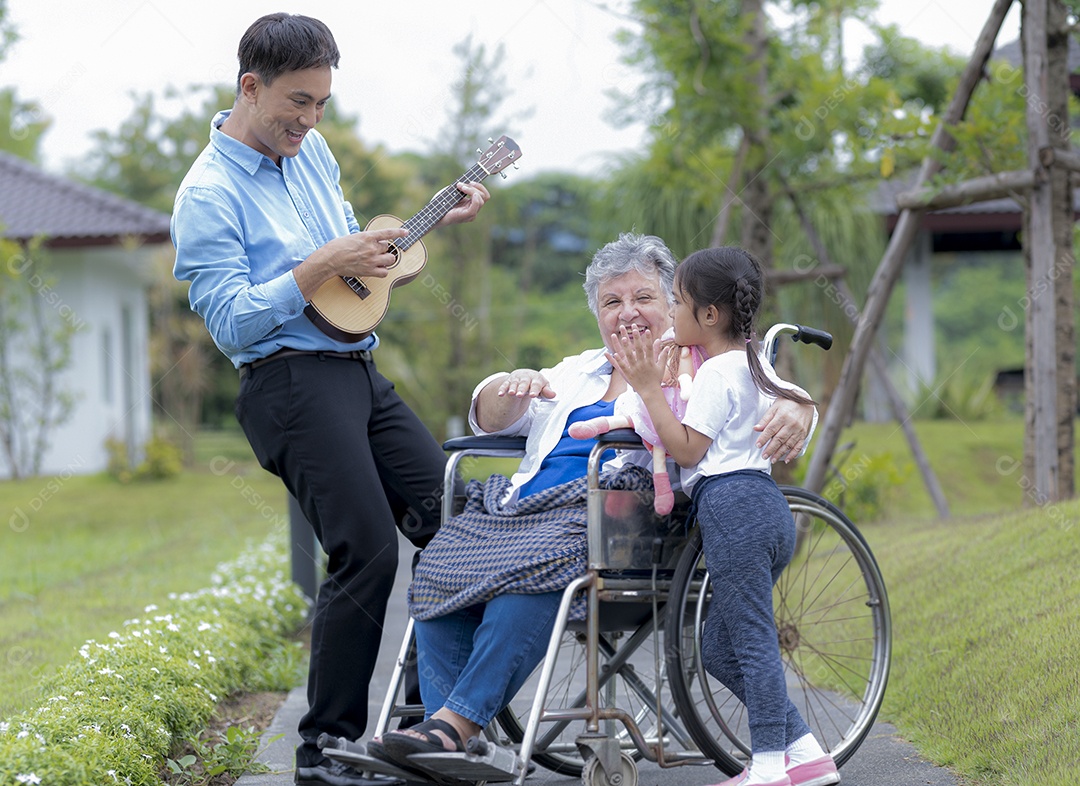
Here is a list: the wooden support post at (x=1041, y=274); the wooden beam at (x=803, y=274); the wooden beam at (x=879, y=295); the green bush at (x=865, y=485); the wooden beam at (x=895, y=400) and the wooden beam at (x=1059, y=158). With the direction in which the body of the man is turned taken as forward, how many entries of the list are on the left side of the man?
6

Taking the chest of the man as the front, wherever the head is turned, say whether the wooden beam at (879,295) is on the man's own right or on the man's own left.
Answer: on the man's own left

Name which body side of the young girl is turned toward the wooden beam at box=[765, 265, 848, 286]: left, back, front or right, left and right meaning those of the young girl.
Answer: right

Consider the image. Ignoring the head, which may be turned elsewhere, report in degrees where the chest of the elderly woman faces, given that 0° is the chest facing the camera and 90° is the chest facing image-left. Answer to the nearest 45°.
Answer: approximately 45°

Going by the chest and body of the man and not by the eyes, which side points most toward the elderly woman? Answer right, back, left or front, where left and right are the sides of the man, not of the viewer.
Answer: front

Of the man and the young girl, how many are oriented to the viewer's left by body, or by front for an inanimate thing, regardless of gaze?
1

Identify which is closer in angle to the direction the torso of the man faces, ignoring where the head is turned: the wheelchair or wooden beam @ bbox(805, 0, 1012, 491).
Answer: the wheelchair

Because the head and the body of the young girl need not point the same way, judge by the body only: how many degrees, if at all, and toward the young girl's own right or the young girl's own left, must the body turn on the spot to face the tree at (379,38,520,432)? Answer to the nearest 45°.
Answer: approximately 90° to the young girl's own right

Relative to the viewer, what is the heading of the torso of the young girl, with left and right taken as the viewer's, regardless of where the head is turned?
facing to the left of the viewer

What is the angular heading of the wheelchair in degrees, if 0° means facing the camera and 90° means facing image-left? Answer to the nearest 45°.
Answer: approximately 45°

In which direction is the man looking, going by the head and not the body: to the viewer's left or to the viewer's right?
to the viewer's right

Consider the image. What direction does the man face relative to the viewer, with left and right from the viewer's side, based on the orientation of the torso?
facing the viewer and to the right of the viewer
